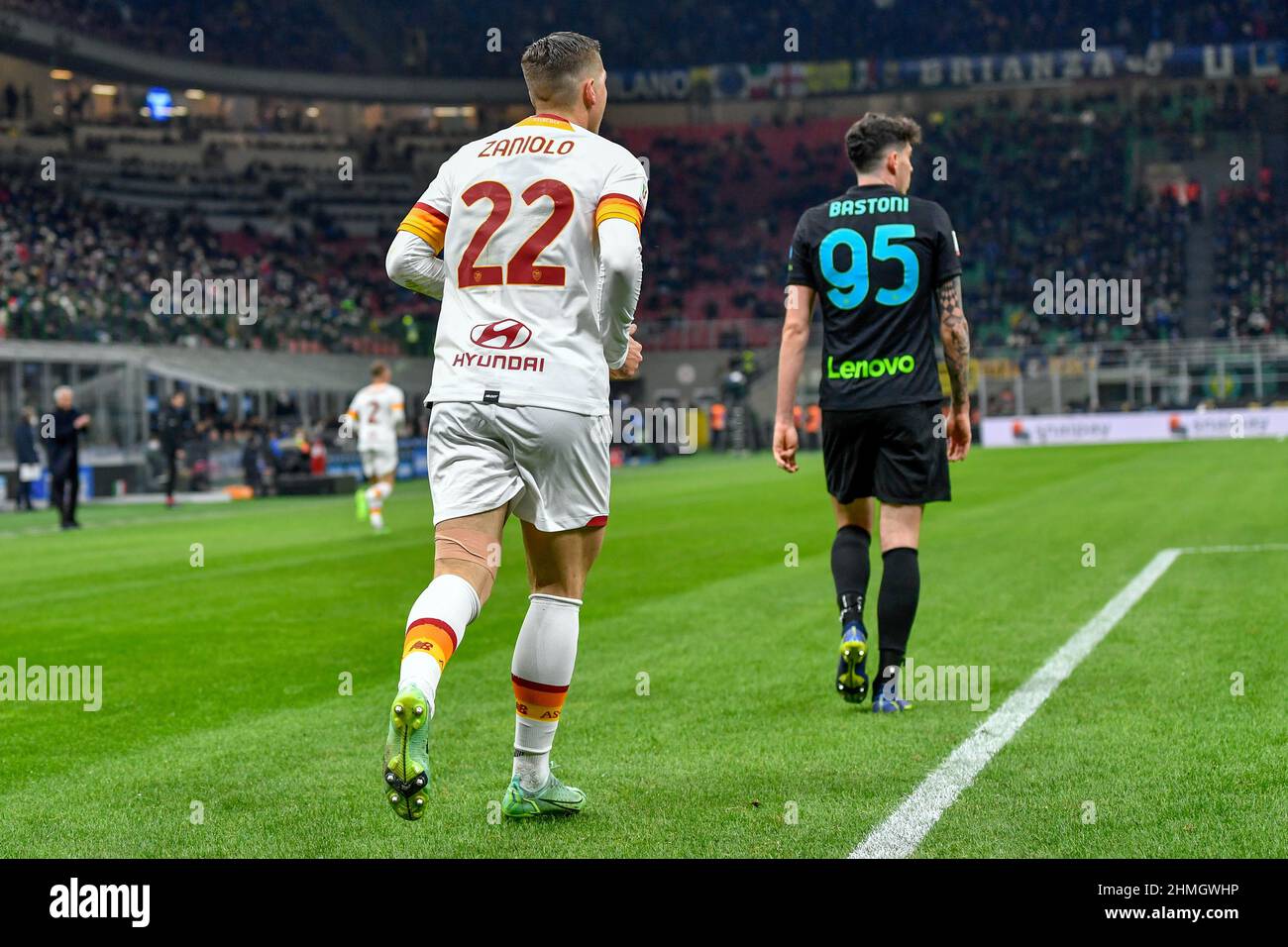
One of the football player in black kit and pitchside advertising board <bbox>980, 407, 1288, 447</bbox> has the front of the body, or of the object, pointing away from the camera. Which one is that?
the football player in black kit

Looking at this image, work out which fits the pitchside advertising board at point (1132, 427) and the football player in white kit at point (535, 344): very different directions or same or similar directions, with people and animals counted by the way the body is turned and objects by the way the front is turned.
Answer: very different directions

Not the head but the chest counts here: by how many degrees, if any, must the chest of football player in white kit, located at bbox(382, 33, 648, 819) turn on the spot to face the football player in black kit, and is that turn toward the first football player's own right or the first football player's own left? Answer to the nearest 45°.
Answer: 0° — they already face them

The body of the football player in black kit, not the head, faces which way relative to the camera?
away from the camera

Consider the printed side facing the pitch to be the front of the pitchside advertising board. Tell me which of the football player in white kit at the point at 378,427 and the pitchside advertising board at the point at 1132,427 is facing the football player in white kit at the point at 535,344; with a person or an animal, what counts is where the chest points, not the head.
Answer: the pitchside advertising board

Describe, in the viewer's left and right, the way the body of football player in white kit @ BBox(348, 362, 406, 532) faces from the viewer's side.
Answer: facing away from the viewer and to the right of the viewer

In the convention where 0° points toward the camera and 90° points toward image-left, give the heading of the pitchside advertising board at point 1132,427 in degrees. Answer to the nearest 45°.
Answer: approximately 0°

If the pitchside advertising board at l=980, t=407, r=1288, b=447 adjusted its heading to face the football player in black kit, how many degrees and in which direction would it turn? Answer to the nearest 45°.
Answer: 0° — it already faces them

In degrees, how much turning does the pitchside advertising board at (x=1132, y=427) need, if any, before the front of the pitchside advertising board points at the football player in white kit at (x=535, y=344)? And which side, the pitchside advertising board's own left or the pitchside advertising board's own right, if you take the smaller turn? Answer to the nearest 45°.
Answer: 0° — it already faces them

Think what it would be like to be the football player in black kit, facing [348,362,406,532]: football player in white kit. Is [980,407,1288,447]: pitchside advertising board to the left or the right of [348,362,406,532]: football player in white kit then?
right

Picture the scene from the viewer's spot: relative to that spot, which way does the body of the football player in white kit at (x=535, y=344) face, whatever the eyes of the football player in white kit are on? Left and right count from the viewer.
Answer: facing away from the viewer and to the right of the viewer

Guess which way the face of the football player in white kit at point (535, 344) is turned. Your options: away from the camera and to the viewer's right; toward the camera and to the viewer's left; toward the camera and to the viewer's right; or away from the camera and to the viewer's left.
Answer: away from the camera and to the viewer's right

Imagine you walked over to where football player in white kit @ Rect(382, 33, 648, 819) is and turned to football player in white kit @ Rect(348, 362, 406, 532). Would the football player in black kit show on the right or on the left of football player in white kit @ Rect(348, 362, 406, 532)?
right
